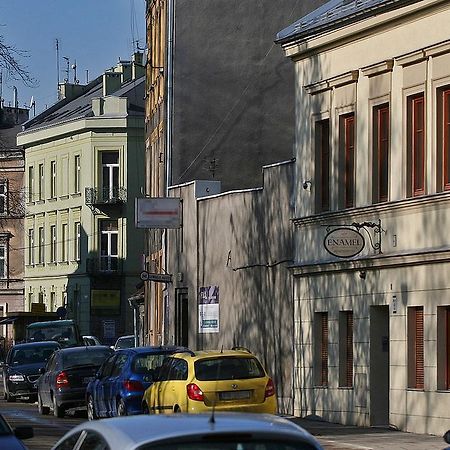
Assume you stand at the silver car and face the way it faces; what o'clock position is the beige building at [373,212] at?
The beige building is roughly at 2 o'clock from the silver car.

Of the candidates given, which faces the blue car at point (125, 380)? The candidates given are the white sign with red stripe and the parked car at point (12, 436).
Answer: the white sign with red stripe

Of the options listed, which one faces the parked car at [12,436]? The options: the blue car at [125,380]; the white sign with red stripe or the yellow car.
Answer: the white sign with red stripe

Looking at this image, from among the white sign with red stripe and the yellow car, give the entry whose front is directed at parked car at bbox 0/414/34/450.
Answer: the white sign with red stripe

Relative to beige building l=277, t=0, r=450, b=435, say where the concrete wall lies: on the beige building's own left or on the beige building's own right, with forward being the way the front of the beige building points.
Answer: on the beige building's own right

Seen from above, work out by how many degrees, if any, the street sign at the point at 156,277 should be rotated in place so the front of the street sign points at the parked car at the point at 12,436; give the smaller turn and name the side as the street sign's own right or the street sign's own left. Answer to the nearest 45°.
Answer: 0° — it already faces it

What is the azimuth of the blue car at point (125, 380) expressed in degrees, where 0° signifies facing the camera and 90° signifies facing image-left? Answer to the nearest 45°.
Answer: approximately 135°
